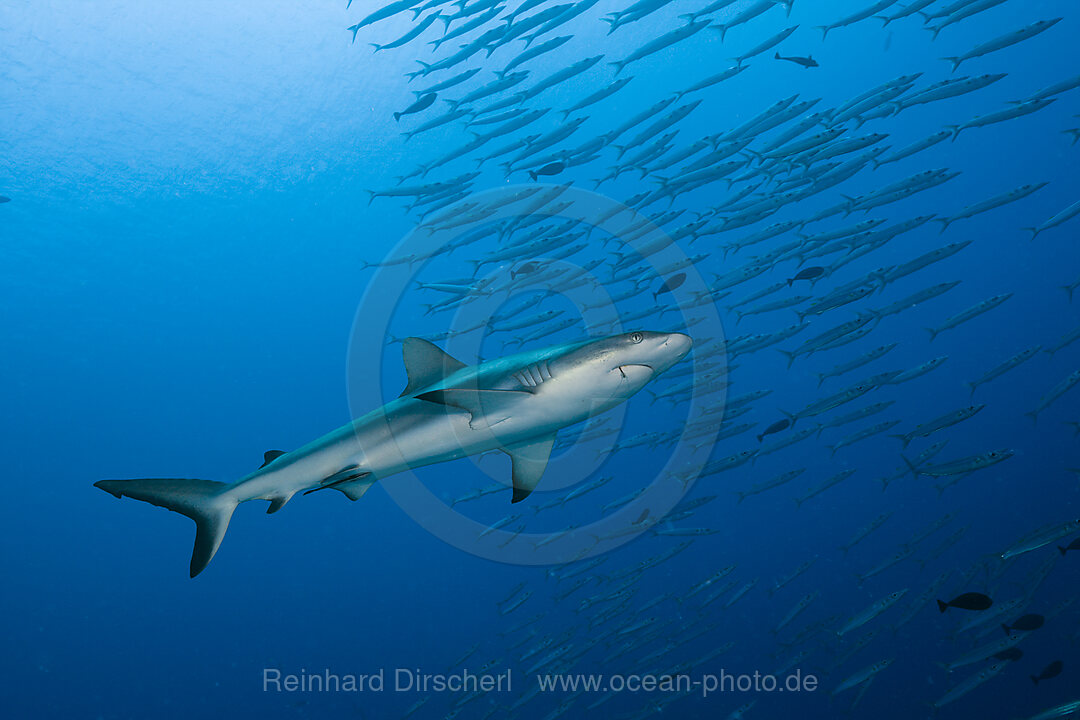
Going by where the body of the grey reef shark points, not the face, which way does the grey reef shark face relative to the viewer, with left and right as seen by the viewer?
facing to the right of the viewer

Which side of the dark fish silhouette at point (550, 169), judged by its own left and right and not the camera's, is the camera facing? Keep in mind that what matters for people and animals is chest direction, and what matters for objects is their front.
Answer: right
